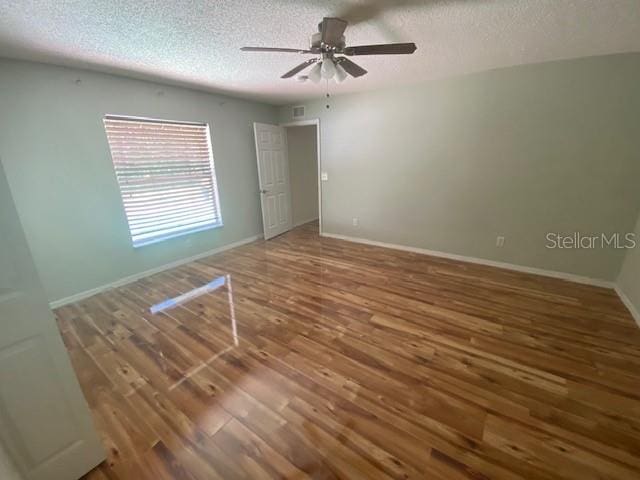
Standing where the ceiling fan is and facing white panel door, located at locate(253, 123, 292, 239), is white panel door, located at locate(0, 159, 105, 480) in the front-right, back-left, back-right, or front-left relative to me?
back-left

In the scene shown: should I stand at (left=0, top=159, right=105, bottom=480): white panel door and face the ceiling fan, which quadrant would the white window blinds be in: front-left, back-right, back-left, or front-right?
front-left

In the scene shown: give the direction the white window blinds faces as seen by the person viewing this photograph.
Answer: facing the viewer and to the right of the viewer

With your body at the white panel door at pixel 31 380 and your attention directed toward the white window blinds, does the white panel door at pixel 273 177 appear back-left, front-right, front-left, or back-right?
front-right

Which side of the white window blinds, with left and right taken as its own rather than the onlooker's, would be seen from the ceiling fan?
front

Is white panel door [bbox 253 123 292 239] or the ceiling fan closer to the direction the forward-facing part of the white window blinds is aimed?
the ceiling fan

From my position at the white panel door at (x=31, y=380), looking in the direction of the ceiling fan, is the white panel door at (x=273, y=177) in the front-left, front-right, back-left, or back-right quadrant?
front-left

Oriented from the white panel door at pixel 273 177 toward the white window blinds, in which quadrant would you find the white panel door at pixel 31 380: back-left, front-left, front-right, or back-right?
front-left

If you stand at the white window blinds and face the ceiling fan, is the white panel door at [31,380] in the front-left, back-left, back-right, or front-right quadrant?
front-right

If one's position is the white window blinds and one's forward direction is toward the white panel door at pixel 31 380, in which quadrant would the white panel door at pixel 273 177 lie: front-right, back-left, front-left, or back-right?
back-left

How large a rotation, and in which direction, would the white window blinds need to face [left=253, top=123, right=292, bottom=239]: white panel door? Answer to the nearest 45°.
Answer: approximately 45° to its left

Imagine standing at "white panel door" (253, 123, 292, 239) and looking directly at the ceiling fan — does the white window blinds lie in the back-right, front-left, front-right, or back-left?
front-right

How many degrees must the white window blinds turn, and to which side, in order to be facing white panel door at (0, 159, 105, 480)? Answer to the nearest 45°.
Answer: approximately 45° to its right
